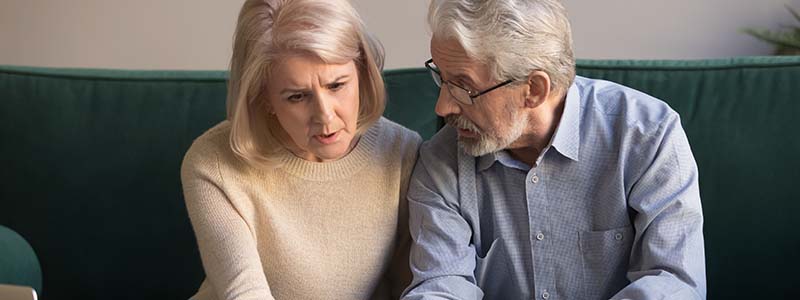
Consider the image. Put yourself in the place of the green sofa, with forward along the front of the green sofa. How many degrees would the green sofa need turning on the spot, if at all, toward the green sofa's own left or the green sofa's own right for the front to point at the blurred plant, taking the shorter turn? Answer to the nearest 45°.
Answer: approximately 90° to the green sofa's own left

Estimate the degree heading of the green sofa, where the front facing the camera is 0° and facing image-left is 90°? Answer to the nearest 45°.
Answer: approximately 0°

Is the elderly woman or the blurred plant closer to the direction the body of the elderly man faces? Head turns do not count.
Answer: the elderly woman
